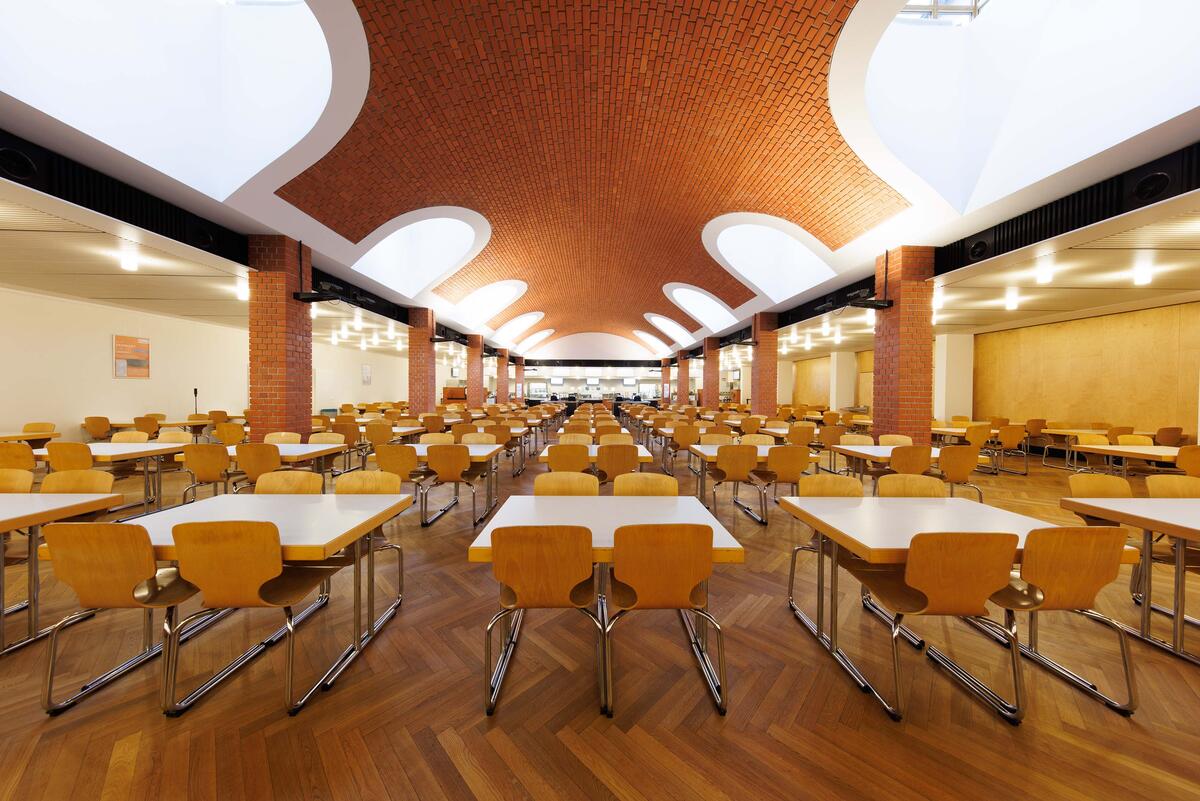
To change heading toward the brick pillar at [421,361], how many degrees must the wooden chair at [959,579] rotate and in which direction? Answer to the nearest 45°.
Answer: approximately 45° to its left

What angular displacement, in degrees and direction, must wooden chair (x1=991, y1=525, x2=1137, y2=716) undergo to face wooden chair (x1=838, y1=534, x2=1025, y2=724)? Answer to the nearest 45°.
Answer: approximately 90° to its left

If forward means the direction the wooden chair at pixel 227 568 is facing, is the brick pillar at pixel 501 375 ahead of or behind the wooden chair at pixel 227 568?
ahead

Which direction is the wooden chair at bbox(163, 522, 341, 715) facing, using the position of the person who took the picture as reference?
facing away from the viewer and to the right of the viewer

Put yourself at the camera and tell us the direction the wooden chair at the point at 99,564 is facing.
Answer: facing away from the viewer and to the right of the viewer

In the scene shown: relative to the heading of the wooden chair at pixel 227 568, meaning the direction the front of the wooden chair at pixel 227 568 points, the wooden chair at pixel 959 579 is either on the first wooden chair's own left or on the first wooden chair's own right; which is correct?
on the first wooden chair's own right

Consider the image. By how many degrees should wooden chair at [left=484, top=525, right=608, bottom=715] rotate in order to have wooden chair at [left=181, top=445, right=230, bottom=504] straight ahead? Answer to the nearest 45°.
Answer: approximately 45° to its left

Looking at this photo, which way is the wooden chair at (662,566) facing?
away from the camera

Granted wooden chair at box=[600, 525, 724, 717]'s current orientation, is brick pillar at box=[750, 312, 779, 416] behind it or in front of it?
in front

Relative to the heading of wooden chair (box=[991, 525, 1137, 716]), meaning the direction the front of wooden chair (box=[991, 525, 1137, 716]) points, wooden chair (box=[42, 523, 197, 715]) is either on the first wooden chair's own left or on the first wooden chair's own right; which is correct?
on the first wooden chair's own left

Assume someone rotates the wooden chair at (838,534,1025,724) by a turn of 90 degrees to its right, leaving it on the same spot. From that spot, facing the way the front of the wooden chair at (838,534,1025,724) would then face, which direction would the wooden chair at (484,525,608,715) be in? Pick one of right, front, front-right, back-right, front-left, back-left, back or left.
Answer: back

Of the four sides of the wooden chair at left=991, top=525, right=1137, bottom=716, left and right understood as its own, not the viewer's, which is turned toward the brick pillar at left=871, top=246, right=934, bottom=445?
front

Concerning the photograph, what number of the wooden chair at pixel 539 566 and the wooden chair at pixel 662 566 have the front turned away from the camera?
2

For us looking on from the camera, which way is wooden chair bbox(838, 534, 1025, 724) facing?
facing away from the viewer and to the left of the viewer

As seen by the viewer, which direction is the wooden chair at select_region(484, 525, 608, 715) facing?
away from the camera

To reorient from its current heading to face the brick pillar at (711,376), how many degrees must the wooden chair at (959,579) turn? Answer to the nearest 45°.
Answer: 0° — it already faces it
